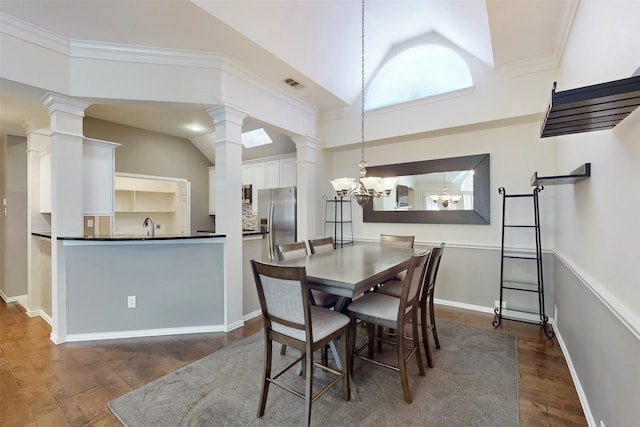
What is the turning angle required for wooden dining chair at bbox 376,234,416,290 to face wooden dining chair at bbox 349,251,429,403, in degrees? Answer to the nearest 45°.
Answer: approximately 45° to its left

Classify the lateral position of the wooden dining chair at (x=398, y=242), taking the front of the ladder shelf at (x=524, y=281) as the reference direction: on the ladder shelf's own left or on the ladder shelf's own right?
on the ladder shelf's own right

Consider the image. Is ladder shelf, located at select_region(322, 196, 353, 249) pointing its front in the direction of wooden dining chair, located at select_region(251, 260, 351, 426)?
yes

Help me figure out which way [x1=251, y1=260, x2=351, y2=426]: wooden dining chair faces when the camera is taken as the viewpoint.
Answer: facing away from the viewer and to the right of the viewer

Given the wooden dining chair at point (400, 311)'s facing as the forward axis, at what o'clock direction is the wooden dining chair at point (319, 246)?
the wooden dining chair at point (319, 246) is roughly at 12 o'clock from the wooden dining chair at point (400, 311).

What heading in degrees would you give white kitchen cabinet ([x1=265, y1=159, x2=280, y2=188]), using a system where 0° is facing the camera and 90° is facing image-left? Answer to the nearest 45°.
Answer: approximately 0°

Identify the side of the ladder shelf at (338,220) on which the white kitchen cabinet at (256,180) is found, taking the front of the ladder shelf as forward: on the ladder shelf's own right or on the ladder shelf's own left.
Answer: on the ladder shelf's own right
